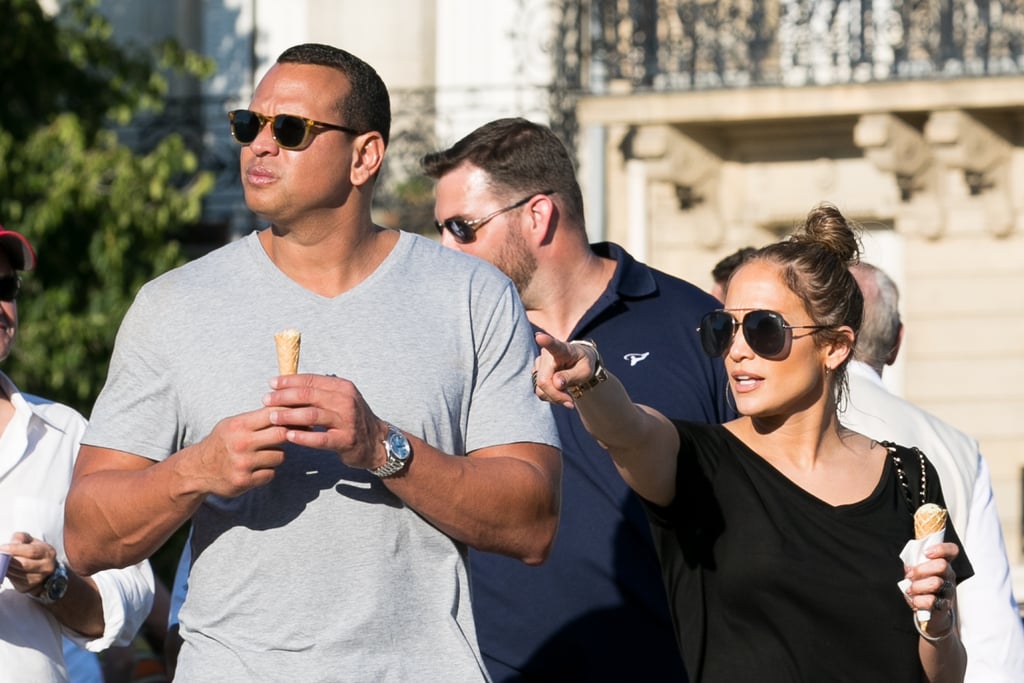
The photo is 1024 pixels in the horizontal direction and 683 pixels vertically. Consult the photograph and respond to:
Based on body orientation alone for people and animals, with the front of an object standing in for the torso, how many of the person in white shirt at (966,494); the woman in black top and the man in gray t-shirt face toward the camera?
2

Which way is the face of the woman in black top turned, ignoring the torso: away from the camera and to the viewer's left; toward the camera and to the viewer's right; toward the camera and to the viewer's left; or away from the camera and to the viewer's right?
toward the camera and to the viewer's left

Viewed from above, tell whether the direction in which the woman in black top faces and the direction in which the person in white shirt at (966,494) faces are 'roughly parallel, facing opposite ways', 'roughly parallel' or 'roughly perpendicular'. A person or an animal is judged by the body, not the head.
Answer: roughly parallel, facing opposite ways

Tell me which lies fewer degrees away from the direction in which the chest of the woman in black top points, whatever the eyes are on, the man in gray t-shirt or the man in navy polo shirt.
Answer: the man in gray t-shirt

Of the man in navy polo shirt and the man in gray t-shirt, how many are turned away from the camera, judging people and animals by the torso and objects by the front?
0

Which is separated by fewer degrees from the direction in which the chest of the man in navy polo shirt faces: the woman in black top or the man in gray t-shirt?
the man in gray t-shirt

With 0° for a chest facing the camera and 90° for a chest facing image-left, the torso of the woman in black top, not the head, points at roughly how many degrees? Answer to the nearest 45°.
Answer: approximately 0°

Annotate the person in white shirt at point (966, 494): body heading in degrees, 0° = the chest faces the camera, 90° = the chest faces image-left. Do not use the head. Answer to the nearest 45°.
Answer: approximately 180°

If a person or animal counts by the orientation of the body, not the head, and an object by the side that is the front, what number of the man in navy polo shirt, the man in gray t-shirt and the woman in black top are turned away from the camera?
0

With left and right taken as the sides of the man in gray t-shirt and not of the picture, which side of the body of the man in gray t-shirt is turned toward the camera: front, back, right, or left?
front

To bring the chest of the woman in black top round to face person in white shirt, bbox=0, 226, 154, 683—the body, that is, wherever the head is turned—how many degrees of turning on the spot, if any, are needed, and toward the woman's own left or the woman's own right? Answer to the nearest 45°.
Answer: approximately 90° to the woman's own right

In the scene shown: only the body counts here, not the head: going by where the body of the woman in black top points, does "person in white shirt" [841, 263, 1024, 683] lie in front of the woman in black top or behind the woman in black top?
behind

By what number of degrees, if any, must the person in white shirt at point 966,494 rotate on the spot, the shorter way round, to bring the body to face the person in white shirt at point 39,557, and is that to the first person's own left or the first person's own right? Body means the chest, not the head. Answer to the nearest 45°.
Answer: approximately 135° to the first person's own left

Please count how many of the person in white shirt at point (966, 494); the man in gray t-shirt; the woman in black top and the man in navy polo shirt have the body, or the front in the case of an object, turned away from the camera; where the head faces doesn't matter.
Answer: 1

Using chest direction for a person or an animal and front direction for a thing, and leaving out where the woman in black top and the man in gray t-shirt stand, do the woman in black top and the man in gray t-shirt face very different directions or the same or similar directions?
same or similar directions
